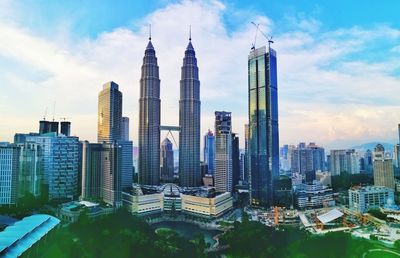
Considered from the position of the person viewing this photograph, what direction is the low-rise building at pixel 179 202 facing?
facing the viewer

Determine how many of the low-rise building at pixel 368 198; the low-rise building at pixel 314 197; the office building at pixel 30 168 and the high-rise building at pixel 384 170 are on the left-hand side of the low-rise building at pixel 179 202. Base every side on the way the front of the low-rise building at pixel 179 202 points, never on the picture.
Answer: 3

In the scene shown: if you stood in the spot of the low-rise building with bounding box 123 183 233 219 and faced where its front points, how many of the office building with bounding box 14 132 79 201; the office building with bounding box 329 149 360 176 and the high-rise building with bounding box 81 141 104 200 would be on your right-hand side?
2

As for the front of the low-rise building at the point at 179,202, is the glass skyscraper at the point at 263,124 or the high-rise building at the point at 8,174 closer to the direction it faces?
the high-rise building

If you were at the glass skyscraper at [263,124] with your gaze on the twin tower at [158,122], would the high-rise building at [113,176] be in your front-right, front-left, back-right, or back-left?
front-left

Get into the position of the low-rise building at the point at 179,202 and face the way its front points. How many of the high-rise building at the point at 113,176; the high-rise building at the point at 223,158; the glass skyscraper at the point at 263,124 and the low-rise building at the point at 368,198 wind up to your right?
1

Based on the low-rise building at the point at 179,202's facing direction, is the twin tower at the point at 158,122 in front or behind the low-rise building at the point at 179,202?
behind

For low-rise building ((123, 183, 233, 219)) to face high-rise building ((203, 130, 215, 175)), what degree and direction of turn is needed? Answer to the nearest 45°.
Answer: approximately 180°

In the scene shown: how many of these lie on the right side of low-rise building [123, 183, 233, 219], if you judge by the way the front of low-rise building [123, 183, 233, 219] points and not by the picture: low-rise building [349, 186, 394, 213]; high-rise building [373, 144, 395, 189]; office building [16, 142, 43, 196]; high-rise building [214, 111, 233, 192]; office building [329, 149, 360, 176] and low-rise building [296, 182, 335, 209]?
1

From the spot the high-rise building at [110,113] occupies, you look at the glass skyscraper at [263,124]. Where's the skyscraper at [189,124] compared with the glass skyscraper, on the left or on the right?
left

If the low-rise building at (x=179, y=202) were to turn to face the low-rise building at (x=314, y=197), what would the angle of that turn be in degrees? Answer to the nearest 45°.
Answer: approximately 90° to its left

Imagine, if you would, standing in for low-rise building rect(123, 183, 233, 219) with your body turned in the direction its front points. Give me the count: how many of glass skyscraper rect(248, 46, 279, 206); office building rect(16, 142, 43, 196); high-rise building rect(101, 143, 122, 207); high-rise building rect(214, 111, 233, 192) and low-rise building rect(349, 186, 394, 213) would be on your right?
2

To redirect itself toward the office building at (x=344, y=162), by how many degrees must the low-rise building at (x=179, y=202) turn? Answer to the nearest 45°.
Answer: approximately 135° to its left

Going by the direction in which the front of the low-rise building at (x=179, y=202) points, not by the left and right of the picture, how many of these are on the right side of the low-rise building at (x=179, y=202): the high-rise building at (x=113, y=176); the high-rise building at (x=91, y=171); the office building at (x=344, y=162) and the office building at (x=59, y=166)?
3

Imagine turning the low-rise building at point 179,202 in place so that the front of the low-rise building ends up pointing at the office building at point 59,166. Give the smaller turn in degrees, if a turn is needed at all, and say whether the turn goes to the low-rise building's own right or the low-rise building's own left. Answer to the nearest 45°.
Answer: approximately 90° to the low-rise building's own right

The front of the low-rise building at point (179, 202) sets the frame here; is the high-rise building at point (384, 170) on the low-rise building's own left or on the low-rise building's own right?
on the low-rise building's own left

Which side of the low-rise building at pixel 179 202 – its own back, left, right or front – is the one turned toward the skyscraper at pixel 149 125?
back

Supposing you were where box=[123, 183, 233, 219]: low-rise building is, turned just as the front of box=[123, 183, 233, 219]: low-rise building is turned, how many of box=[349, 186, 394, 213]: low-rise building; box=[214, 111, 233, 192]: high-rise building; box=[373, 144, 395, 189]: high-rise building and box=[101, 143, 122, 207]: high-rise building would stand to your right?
1
